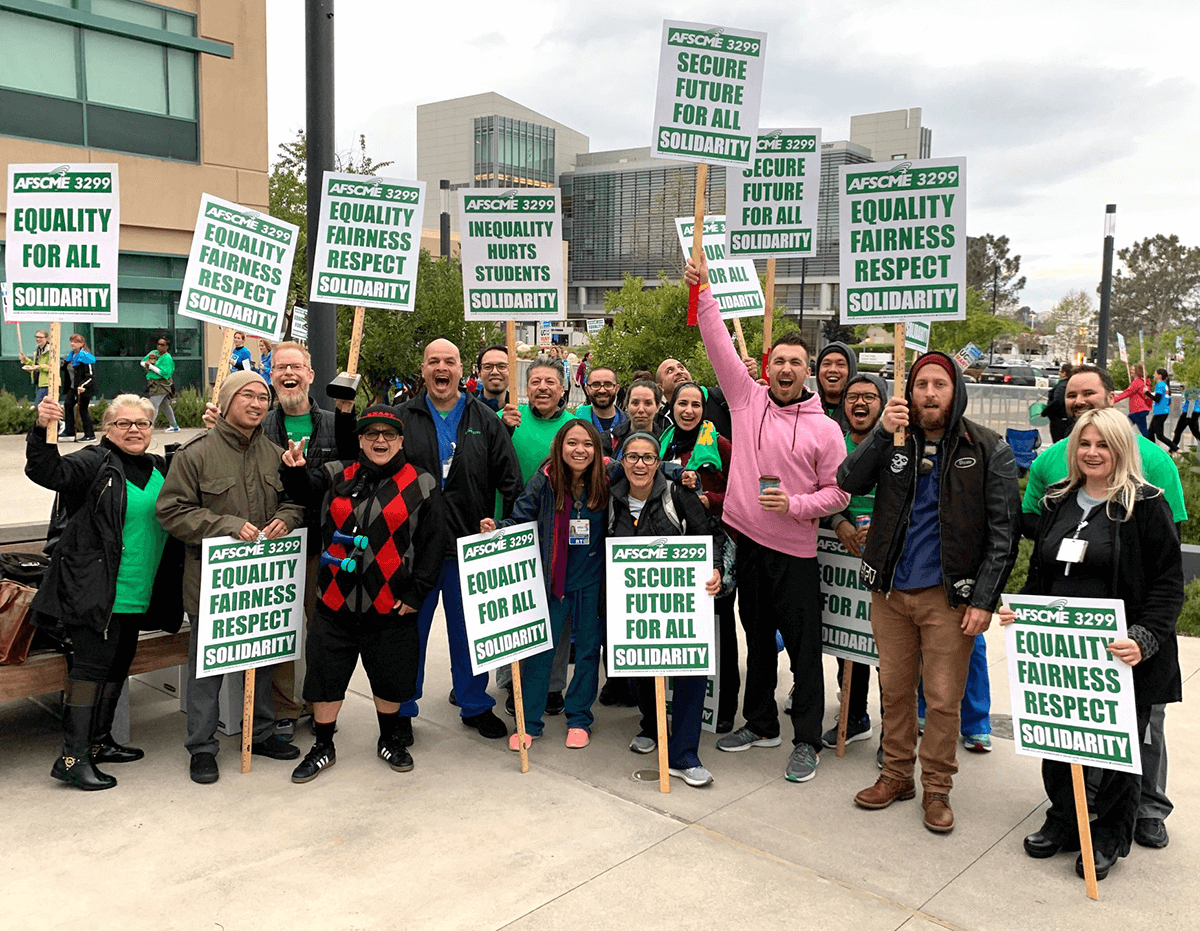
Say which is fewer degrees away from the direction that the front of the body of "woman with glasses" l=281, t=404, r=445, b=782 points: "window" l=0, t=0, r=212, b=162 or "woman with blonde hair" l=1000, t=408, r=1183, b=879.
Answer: the woman with blonde hair

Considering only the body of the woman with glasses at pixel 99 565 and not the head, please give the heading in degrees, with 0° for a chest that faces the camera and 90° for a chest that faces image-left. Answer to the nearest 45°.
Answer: approximately 315°

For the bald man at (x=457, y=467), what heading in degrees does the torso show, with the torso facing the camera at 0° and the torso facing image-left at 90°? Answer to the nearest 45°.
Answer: approximately 0°

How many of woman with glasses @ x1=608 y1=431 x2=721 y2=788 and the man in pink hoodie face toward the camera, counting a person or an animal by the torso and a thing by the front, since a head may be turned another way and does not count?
2

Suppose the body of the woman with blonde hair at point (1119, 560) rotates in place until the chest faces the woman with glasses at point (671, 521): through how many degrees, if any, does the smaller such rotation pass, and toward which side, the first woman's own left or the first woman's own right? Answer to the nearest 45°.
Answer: approximately 45° to the first woman's own right

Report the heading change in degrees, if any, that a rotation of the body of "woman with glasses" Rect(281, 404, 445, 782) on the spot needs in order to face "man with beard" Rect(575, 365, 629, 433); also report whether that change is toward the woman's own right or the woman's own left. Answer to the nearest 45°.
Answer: approximately 135° to the woman's own left

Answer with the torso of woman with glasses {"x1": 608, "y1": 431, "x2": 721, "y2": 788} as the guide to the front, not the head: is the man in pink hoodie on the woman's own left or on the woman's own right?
on the woman's own left
